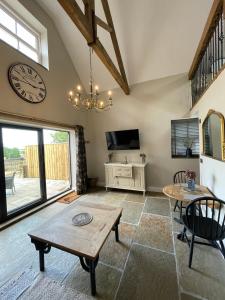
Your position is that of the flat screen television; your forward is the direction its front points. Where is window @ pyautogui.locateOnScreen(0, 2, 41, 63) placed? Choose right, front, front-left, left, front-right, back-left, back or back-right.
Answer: front-right

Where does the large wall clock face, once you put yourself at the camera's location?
facing the viewer and to the right of the viewer

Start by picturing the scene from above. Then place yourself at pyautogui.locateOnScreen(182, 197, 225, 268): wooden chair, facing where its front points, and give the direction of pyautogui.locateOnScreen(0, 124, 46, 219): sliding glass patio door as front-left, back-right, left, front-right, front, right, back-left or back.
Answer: front-left

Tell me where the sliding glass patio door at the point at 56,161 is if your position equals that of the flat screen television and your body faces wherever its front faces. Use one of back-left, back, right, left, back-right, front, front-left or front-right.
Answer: right

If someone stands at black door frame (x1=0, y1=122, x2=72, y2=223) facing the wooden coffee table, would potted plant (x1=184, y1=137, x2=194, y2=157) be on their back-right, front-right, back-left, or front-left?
front-left

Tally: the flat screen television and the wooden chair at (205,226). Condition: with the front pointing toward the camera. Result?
1

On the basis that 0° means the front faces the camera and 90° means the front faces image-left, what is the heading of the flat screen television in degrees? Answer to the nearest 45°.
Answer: approximately 0°

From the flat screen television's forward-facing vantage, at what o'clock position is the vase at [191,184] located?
The vase is roughly at 11 o'clock from the flat screen television.

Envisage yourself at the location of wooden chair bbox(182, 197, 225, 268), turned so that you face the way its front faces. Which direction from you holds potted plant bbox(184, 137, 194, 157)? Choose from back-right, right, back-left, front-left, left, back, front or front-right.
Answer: front-right

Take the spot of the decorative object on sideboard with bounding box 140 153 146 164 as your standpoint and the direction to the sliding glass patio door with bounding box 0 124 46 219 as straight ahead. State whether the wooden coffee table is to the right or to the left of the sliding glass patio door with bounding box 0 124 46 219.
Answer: left

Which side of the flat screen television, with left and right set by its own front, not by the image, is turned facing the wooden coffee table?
front

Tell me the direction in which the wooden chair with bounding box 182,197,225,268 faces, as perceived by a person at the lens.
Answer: facing away from the viewer and to the left of the viewer

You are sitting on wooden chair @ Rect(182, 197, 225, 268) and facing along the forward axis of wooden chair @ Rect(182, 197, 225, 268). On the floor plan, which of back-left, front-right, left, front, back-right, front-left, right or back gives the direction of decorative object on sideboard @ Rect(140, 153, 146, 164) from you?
front

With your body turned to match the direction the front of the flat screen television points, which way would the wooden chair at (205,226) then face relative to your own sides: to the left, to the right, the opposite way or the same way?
the opposite way

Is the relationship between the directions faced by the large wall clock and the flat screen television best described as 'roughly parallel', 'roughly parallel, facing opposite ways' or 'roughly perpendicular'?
roughly perpendicular

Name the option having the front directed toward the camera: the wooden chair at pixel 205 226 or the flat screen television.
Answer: the flat screen television
